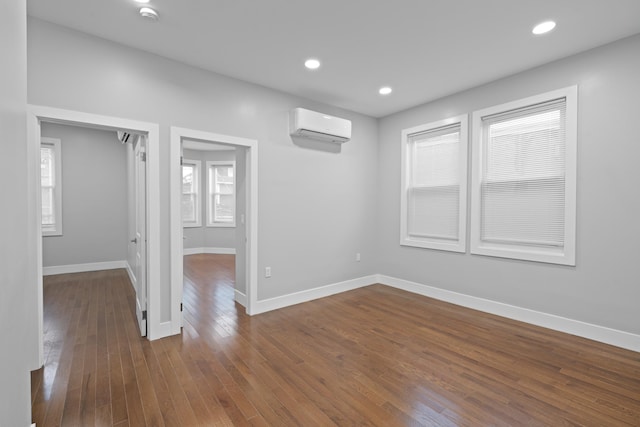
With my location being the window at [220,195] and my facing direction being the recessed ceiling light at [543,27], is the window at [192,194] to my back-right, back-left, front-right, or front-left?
back-right

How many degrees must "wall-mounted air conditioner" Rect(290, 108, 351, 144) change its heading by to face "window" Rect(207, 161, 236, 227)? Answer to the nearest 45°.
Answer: approximately 180°

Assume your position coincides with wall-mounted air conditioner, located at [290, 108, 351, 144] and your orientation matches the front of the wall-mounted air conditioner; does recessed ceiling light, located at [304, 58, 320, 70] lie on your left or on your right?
on your right

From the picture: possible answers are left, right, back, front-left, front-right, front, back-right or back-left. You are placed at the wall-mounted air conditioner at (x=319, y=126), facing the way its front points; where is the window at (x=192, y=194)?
back

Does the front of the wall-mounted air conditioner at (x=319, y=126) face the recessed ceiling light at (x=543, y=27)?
yes

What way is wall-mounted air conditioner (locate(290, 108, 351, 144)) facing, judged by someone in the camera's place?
facing the viewer and to the right of the viewer

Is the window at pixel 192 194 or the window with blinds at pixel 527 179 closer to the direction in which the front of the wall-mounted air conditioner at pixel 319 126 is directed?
the window with blinds

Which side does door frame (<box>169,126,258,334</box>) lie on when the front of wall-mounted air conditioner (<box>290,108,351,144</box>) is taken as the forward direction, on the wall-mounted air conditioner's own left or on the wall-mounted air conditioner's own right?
on the wall-mounted air conditioner's own right

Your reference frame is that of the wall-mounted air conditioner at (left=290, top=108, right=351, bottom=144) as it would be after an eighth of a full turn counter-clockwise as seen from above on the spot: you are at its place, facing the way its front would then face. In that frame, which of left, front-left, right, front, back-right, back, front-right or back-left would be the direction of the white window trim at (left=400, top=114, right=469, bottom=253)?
front

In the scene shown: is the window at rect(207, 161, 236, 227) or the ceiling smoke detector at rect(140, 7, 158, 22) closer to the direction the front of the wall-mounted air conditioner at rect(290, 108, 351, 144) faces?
the ceiling smoke detector

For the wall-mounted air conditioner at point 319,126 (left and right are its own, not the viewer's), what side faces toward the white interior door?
right

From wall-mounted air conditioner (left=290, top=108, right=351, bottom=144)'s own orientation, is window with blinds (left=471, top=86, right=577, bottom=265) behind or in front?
in front

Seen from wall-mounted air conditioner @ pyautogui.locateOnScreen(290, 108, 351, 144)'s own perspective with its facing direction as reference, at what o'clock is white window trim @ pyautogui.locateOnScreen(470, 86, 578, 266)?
The white window trim is roughly at 11 o'clock from the wall-mounted air conditioner.

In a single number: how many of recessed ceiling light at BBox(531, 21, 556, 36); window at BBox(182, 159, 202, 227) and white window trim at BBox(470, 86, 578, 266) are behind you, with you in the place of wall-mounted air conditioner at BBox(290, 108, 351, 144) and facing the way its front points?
1

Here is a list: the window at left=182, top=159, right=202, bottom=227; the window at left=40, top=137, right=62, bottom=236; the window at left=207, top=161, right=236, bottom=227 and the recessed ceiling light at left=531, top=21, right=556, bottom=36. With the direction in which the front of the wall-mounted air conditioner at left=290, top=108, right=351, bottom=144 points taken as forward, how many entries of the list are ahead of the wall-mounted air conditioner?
1

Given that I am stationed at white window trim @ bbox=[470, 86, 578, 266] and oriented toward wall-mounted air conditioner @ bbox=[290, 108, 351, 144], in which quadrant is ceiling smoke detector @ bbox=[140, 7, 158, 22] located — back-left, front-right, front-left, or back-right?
front-left
